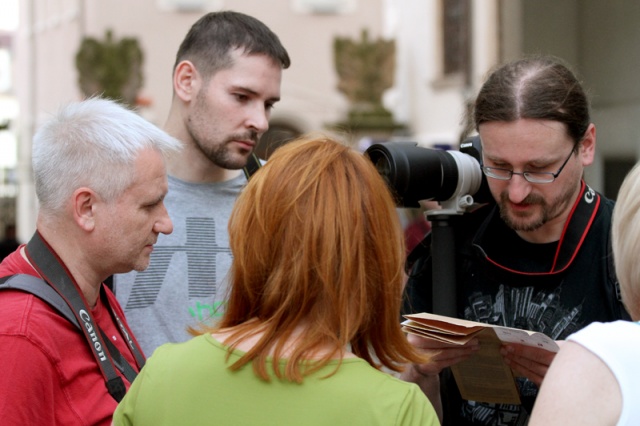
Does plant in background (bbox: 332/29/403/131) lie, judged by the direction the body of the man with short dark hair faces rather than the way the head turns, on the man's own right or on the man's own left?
on the man's own left

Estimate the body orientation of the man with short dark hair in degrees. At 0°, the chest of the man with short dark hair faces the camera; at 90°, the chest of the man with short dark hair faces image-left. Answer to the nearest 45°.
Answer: approximately 315°
